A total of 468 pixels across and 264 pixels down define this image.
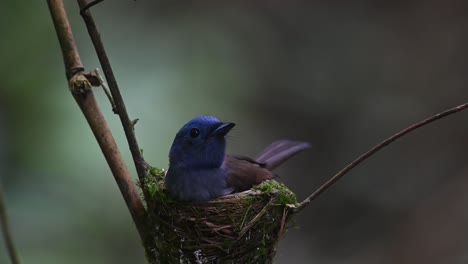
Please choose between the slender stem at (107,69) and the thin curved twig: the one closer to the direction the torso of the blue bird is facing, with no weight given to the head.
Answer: the slender stem

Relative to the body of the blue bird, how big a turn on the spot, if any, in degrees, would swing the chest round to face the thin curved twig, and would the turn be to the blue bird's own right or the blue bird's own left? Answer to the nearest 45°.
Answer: approximately 90° to the blue bird's own left

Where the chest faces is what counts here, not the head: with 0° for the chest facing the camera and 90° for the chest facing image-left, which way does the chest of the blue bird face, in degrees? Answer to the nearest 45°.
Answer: approximately 45°

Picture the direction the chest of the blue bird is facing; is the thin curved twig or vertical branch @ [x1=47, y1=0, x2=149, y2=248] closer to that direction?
the vertical branch
